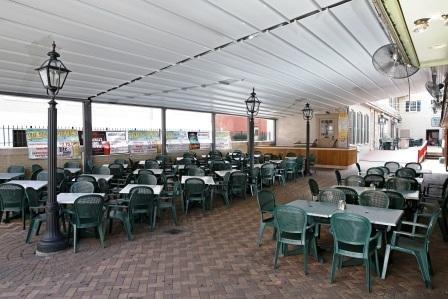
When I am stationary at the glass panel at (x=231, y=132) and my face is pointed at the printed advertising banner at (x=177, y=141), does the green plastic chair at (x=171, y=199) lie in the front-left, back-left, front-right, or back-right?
front-left

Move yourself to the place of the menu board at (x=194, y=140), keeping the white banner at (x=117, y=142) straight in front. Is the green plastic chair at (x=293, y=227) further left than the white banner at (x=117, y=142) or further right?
left

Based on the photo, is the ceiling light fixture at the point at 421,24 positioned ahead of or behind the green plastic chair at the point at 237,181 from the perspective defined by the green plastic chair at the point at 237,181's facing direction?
behind

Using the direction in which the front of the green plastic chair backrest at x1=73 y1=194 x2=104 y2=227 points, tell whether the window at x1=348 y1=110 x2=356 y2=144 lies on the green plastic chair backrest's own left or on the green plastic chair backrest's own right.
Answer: on the green plastic chair backrest's own right

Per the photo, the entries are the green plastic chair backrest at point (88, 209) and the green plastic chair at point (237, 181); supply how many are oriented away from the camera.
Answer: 2

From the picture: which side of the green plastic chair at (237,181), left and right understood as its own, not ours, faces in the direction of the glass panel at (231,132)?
front

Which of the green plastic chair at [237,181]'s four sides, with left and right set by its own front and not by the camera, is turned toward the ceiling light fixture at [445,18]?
back

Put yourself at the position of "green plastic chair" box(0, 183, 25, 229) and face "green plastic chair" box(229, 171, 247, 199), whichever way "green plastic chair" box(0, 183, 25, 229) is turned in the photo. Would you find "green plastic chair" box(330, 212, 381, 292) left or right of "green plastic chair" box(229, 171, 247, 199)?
right

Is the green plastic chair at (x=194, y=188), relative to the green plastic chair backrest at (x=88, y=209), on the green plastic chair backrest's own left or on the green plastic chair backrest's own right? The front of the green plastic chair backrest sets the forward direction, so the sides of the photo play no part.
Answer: on the green plastic chair backrest's own right

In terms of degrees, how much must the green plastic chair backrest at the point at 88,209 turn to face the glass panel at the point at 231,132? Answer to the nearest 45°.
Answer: approximately 45° to its right

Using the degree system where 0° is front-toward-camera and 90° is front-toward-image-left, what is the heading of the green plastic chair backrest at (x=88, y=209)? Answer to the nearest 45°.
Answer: approximately 180°

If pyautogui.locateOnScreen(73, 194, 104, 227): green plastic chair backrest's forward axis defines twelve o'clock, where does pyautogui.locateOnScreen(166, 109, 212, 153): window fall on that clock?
The window is roughly at 1 o'clock from the green plastic chair backrest.

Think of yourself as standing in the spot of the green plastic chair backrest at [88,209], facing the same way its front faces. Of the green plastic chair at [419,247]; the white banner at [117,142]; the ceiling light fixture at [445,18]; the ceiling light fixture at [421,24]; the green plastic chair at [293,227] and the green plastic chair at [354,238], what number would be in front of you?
1

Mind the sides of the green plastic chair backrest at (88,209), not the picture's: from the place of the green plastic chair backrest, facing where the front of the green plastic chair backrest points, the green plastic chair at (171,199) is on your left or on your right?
on your right

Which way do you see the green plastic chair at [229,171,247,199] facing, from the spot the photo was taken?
facing away from the viewer
